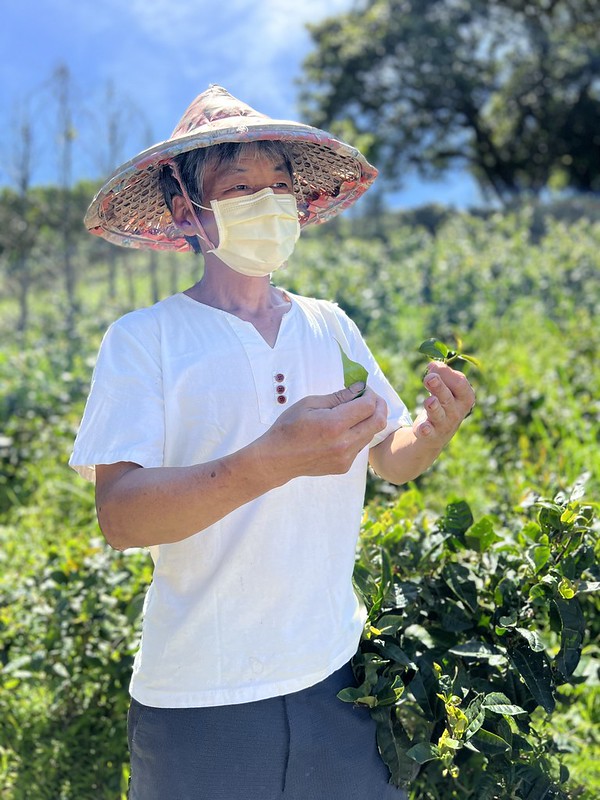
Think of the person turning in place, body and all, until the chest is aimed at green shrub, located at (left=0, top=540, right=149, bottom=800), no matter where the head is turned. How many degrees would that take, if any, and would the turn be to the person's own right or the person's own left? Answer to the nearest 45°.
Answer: approximately 180°

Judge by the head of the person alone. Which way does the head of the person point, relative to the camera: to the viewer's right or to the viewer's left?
to the viewer's right

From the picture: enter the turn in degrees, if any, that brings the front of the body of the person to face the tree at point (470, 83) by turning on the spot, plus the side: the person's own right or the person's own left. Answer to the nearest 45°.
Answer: approximately 135° to the person's own left

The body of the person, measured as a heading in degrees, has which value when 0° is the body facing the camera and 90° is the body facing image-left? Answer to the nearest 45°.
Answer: approximately 315°
